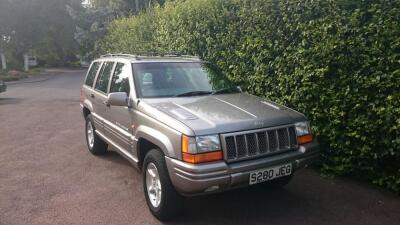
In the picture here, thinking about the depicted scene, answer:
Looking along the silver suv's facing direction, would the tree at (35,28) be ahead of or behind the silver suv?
behind

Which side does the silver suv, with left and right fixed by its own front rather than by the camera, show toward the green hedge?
left

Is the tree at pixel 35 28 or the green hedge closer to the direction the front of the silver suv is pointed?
the green hedge

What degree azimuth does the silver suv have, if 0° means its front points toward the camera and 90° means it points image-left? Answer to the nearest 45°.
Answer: approximately 315°
